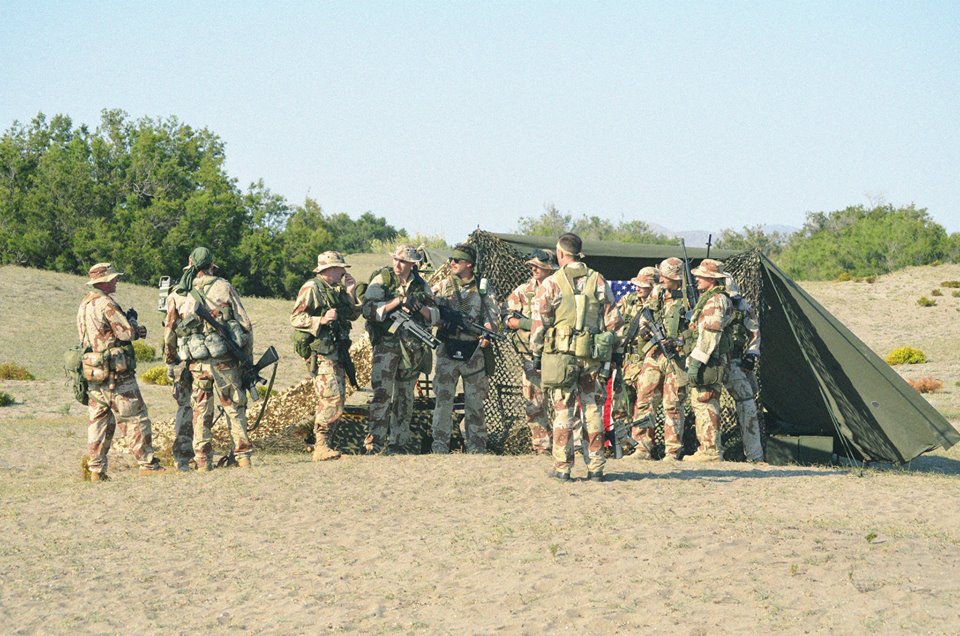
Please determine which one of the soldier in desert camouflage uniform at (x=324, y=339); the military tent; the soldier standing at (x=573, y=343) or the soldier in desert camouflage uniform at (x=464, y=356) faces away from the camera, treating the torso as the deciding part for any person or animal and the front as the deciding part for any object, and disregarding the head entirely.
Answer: the soldier standing

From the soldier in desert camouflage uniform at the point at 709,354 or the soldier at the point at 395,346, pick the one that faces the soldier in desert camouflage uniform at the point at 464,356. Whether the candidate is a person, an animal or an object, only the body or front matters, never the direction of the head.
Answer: the soldier in desert camouflage uniform at the point at 709,354

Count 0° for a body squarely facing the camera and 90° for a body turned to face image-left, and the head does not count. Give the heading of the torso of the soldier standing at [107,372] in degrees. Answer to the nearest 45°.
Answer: approximately 225°

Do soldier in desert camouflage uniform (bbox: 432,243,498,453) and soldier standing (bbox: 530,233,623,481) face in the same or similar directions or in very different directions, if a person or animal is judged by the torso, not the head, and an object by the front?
very different directions

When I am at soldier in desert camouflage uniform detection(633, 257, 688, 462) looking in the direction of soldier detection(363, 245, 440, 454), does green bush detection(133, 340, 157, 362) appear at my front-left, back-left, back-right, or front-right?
front-right

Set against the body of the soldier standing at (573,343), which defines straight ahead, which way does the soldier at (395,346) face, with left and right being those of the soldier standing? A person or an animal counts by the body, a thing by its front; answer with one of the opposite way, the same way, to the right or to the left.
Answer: the opposite way

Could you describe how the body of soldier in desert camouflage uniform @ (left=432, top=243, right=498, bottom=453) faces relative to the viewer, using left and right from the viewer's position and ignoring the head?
facing the viewer

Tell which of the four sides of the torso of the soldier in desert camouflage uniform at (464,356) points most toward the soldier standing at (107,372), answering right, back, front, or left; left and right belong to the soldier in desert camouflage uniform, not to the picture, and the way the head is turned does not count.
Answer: right

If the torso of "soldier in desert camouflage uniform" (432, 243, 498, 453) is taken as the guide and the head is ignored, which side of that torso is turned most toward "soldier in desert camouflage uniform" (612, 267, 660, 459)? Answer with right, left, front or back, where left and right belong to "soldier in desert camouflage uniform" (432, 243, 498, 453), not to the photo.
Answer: left

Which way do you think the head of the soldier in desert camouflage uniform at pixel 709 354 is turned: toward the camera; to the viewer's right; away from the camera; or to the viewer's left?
to the viewer's left

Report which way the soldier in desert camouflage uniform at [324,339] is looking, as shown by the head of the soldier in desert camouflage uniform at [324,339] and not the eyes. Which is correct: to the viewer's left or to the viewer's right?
to the viewer's right

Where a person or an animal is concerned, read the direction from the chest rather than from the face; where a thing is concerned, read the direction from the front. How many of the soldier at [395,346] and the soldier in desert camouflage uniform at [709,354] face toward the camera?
1

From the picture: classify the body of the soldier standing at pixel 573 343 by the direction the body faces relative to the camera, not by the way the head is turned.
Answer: away from the camera
